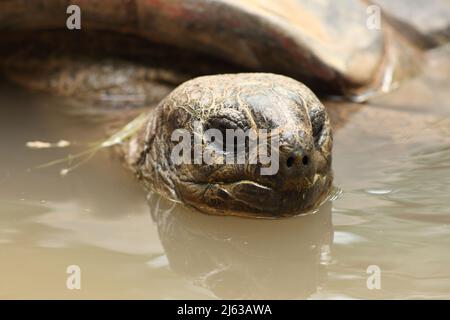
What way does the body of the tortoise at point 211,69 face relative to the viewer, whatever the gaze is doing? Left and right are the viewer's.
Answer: facing the viewer and to the right of the viewer
